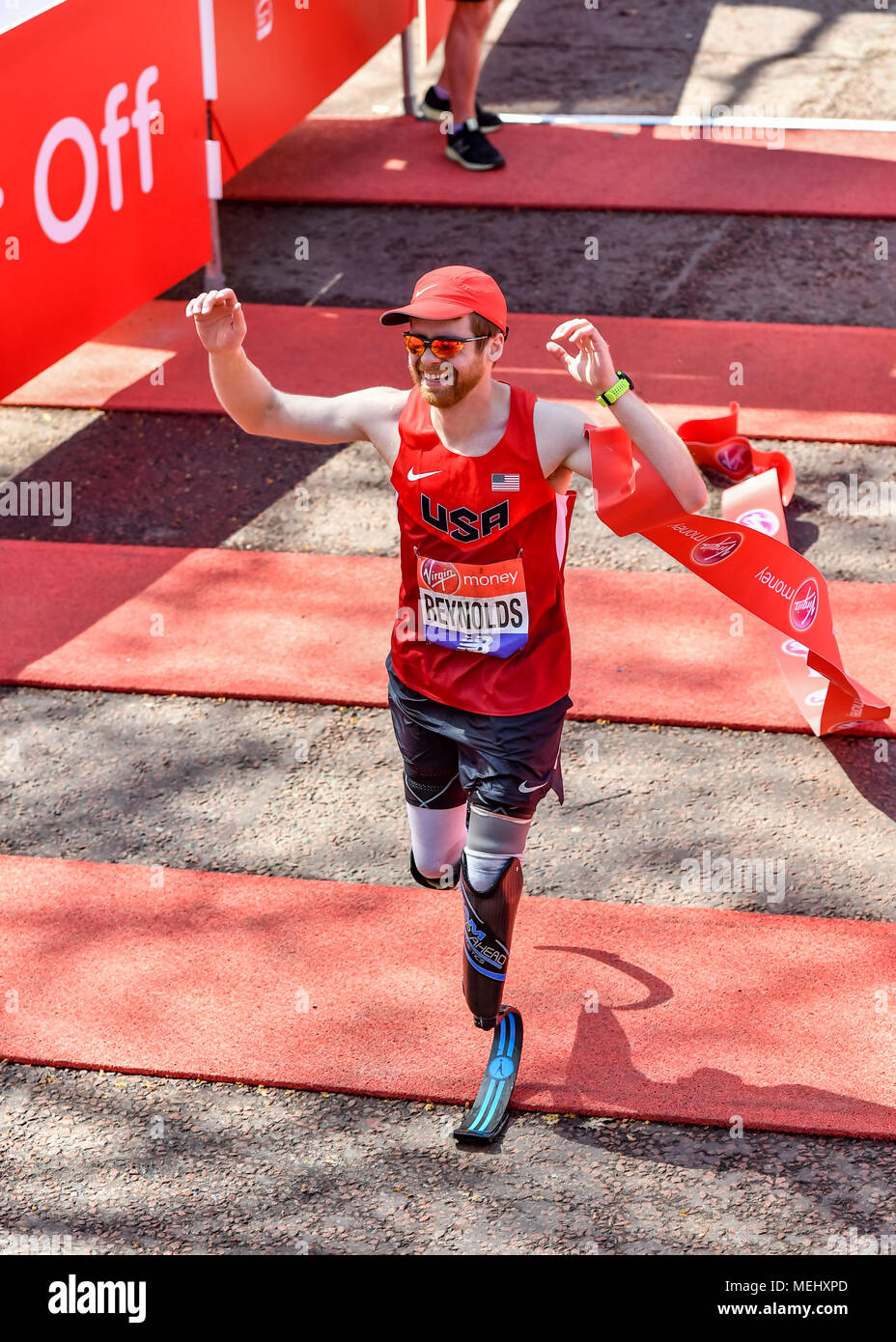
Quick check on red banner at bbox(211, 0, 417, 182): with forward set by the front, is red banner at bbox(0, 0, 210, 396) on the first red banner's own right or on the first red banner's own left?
on the first red banner's own right

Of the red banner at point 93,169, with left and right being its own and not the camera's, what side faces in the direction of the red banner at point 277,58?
left

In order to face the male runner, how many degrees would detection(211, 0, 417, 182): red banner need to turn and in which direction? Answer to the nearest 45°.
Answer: approximately 45° to its right

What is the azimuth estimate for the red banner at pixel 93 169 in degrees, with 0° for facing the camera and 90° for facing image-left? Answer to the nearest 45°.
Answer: approximately 315°

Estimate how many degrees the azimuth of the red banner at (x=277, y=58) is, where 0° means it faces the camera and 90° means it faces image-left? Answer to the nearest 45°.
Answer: approximately 315°
